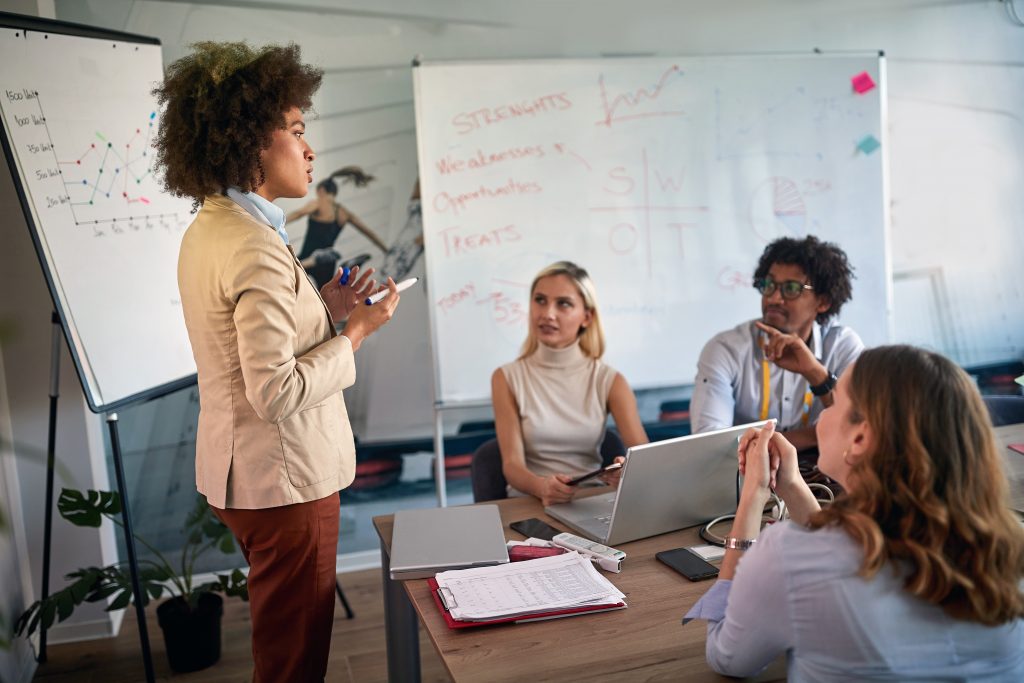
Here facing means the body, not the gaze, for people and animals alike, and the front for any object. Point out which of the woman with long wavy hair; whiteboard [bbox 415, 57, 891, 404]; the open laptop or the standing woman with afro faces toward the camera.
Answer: the whiteboard

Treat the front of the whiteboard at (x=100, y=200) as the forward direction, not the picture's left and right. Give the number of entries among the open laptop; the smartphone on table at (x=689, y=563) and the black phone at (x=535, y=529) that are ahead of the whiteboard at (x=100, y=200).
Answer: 3

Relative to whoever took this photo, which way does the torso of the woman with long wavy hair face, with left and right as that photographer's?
facing away from the viewer and to the left of the viewer

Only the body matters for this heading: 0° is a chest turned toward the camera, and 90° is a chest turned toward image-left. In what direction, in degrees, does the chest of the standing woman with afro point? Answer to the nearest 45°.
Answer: approximately 270°

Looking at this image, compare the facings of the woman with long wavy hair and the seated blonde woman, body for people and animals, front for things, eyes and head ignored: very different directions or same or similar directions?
very different directions

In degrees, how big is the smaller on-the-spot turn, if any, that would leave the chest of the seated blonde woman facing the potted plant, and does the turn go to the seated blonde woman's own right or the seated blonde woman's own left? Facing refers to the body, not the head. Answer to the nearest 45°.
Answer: approximately 90° to the seated blonde woman's own right

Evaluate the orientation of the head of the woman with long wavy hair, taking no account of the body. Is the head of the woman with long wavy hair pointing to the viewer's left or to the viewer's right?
to the viewer's left

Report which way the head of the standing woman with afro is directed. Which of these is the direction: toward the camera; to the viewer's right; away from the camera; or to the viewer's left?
to the viewer's right

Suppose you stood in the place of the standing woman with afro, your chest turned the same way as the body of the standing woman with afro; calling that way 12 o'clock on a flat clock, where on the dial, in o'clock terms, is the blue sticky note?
The blue sticky note is roughly at 11 o'clock from the standing woman with afro.

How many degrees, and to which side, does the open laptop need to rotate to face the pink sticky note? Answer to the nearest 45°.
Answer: approximately 90° to its right

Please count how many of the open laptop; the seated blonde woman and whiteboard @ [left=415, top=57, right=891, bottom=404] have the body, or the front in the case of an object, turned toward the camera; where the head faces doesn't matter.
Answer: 2
